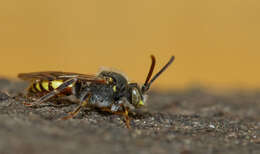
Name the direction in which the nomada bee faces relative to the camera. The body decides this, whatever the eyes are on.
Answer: to the viewer's right
